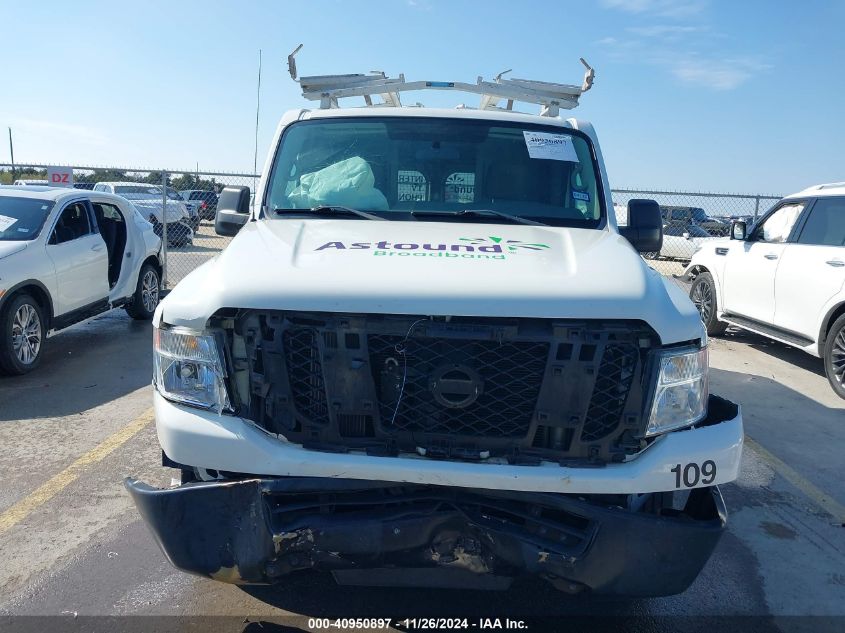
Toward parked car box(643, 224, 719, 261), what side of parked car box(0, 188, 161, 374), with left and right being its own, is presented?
back

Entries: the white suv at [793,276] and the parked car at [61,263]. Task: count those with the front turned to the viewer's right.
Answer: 0

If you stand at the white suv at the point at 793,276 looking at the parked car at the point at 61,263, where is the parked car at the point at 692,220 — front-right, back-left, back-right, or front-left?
back-right

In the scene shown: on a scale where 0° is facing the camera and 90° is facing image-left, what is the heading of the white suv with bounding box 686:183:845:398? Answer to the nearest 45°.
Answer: approximately 135°

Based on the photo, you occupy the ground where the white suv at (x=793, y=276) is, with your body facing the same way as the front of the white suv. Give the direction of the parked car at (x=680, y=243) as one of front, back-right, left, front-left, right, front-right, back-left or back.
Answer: front-right

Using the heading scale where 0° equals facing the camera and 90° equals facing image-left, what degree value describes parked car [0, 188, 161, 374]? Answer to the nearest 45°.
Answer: approximately 45°

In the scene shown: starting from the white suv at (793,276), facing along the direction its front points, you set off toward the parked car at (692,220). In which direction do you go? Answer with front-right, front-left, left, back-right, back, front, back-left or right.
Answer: front-right

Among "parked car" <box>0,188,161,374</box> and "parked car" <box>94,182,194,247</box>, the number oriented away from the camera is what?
0
